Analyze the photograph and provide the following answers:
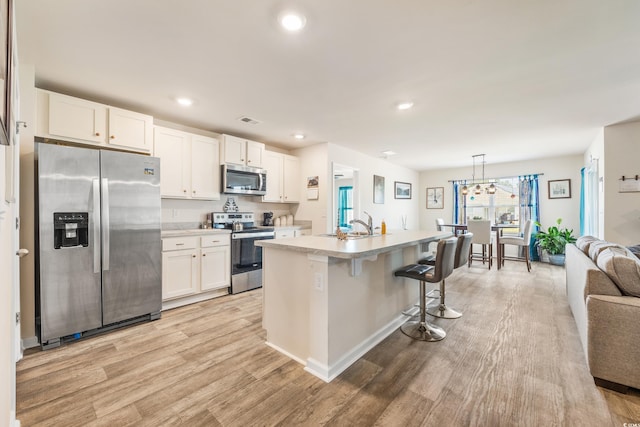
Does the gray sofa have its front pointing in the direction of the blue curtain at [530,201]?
no

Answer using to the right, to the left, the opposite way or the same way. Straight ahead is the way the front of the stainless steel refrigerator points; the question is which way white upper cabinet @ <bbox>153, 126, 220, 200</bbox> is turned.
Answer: the same way

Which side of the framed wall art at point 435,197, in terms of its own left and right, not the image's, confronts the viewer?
front

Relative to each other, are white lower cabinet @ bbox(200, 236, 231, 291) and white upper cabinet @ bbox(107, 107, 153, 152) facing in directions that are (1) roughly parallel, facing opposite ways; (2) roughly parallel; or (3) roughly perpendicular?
roughly parallel

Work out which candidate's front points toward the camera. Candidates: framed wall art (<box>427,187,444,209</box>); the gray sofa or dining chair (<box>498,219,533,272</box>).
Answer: the framed wall art

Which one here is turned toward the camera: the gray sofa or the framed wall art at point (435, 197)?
the framed wall art

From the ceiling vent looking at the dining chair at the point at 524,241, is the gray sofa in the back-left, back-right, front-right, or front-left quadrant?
front-right

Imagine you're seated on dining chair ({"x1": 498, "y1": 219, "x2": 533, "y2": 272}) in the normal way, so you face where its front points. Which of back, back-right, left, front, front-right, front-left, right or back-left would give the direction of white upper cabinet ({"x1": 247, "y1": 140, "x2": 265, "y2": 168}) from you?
front-left

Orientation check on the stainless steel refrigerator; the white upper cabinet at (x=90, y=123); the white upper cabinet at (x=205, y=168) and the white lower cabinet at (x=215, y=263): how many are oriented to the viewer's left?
0

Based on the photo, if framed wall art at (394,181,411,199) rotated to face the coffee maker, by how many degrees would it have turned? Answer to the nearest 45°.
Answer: approximately 90° to its right

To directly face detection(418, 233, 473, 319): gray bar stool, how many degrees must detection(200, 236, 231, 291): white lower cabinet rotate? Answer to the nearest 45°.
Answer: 0° — it already faces it

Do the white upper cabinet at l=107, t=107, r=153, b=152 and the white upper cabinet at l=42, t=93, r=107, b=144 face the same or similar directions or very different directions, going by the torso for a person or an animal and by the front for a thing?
same or similar directions

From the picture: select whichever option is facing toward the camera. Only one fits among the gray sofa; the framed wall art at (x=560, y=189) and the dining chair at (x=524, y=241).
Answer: the framed wall art

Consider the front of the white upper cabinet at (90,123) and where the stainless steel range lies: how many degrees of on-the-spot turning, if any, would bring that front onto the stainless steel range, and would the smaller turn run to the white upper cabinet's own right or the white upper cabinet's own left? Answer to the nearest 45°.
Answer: approximately 45° to the white upper cabinet's own left

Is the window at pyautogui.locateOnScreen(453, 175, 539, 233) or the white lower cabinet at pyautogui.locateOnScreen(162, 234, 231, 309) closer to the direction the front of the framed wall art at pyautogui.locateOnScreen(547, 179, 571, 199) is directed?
the white lower cabinet

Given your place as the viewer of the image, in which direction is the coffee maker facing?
facing the viewer and to the right of the viewer

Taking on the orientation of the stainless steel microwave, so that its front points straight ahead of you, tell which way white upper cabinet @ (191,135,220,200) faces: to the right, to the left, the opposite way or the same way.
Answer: the same way

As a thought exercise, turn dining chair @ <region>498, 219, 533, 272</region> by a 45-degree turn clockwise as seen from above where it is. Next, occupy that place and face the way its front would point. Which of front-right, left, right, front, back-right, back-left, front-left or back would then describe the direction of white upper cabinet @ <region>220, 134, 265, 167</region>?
left

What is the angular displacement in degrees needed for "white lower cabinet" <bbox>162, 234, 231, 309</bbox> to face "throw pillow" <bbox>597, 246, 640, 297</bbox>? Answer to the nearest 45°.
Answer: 0° — it already faces it

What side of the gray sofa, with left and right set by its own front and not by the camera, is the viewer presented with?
right
